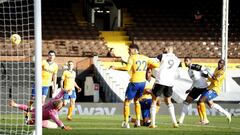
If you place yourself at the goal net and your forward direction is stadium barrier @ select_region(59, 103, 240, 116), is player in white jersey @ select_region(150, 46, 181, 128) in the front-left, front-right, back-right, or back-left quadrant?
front-right

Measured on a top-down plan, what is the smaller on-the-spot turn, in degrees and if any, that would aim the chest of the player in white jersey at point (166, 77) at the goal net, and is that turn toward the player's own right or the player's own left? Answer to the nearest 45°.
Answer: approximately 45° to the player's own left

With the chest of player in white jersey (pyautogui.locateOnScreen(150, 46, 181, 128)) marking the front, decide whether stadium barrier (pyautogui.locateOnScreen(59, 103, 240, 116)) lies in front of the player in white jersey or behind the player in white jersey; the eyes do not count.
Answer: in front
